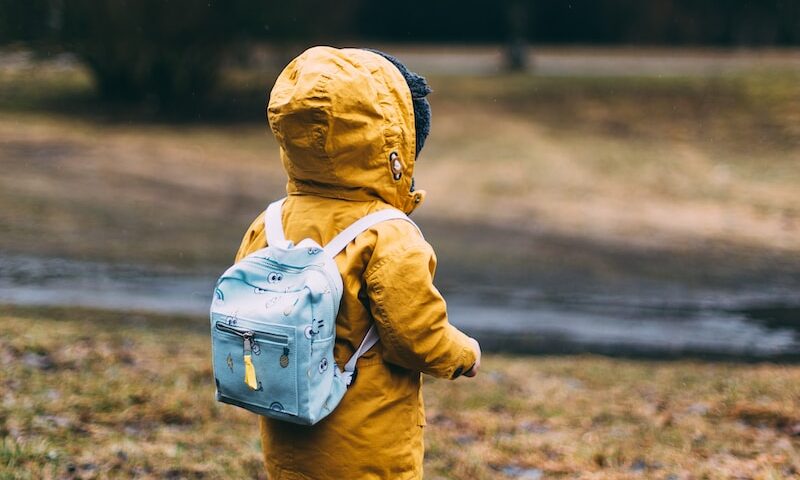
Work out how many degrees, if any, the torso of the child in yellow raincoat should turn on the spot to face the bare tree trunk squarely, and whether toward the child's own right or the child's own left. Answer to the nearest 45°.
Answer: approximately 45° to the child's own left

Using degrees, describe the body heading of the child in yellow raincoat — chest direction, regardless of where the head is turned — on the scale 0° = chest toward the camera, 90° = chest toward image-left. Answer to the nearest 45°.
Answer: approximately 225°

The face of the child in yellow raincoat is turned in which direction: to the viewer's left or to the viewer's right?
to the viewer's right
